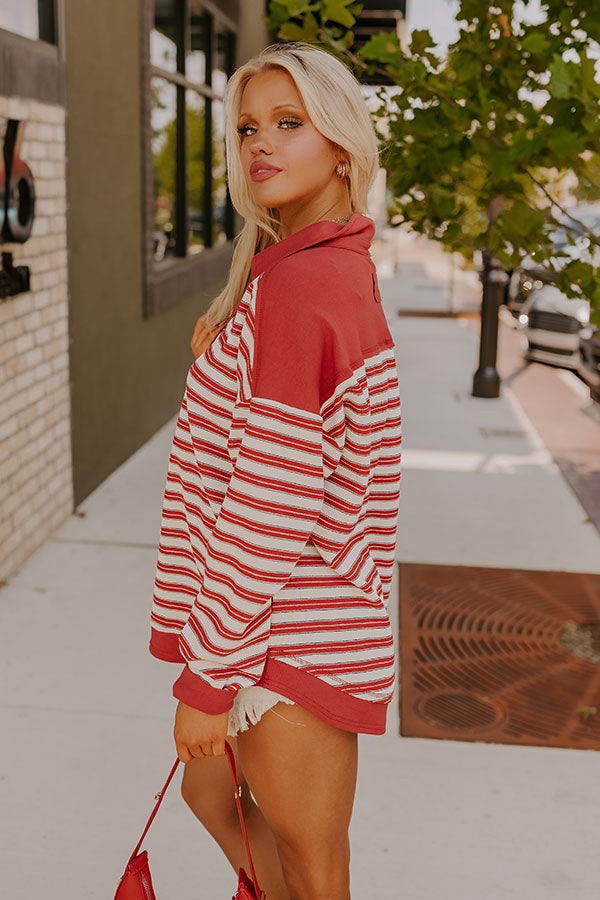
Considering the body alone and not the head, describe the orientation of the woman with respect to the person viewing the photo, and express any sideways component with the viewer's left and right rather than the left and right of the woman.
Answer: facing to the left of the viewer
